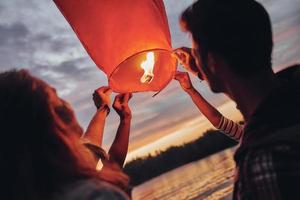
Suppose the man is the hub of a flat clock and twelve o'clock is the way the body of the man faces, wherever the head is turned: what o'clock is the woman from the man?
The woman is roughly at 10 o'clock from the man.

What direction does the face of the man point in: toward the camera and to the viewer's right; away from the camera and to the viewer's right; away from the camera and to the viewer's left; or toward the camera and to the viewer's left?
away from the camera and to the viewer's left

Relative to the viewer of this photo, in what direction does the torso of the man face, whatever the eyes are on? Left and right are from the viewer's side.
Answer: facing away from the viewer and to the left of the viewer
